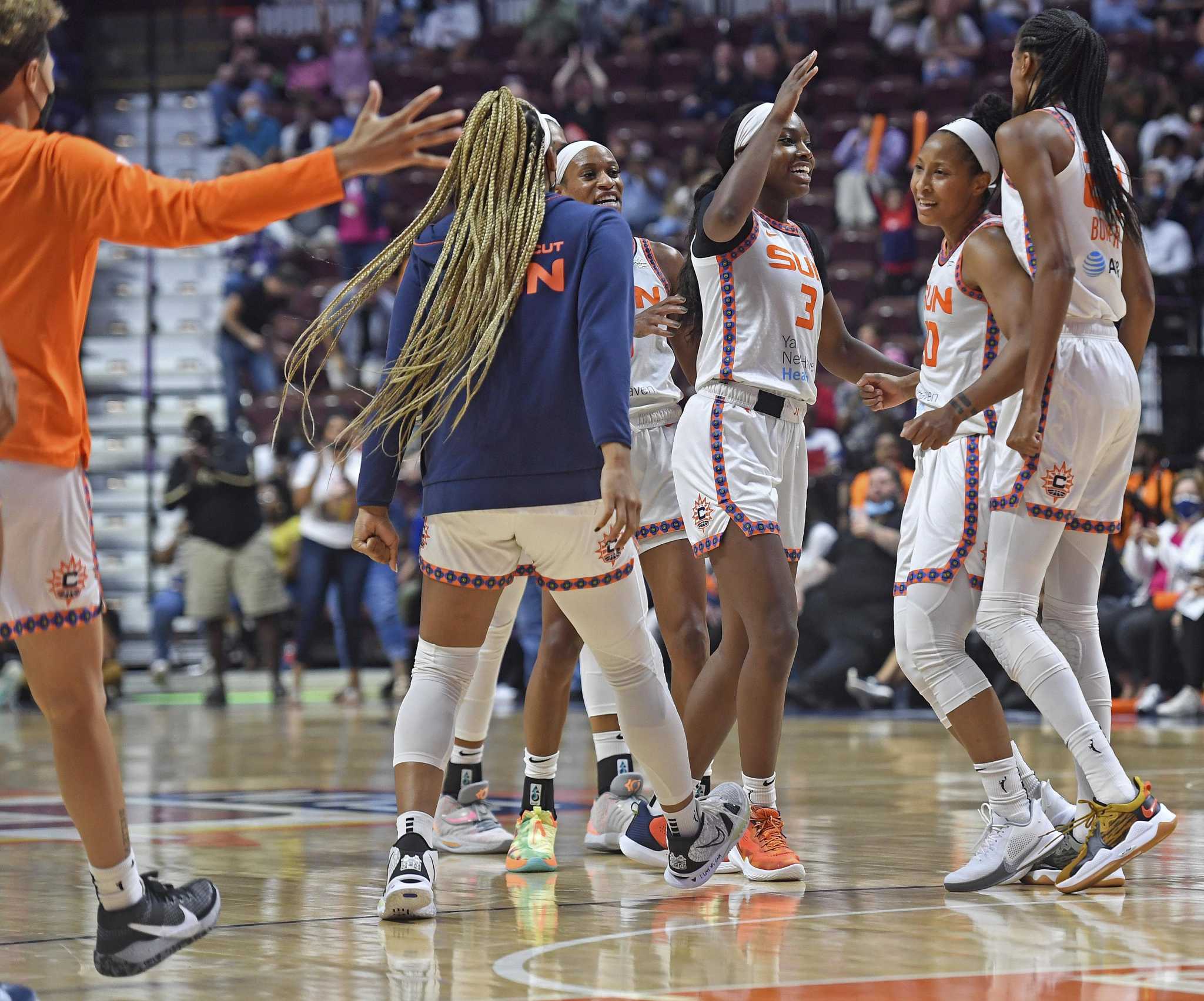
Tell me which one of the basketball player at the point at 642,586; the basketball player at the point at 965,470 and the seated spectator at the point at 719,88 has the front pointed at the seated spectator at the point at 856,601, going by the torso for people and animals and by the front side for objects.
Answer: the seated spectator at the point at 719,88

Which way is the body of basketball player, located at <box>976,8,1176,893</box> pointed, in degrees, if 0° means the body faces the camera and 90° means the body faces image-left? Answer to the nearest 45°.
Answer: approximately 135°

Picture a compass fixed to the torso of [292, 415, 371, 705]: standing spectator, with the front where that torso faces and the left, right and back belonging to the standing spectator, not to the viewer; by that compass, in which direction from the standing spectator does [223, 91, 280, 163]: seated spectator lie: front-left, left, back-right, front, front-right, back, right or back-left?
back

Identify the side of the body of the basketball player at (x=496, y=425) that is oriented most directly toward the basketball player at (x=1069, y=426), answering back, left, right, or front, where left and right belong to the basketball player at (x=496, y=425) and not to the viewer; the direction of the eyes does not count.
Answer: right

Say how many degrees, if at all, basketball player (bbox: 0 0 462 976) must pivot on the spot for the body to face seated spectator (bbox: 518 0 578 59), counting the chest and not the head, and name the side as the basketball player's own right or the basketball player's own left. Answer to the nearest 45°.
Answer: approximately 45° to the basketball player's own left

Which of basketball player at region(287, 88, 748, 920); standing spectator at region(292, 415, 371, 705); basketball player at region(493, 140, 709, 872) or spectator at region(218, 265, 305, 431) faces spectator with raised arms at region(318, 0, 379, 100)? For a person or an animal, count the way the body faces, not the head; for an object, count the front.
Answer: basketball player at region(287, 88, 748, 920)

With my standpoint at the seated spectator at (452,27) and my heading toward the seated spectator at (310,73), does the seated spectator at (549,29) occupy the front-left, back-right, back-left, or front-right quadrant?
back-left

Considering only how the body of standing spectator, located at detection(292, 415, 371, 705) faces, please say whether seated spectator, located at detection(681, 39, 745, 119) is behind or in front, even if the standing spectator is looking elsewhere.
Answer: behind

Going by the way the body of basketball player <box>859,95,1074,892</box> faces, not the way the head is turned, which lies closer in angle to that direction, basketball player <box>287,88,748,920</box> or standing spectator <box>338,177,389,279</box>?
the basketball player
